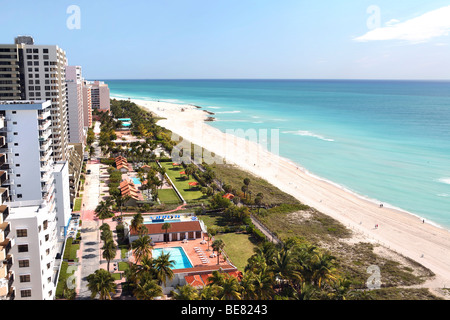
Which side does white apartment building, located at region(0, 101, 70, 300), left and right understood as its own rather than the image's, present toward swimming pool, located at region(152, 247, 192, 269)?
front

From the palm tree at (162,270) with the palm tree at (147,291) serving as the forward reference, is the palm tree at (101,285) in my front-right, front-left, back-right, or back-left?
front-right

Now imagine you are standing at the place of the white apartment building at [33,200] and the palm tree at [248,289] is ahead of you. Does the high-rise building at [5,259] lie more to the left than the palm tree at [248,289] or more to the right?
right

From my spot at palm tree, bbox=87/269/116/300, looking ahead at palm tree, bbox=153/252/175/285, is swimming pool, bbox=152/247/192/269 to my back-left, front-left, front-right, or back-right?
front-left

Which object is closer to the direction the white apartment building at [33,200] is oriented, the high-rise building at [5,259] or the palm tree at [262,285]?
the palm tree

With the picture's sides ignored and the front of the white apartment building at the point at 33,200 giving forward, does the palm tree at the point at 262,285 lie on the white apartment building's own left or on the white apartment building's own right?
on the white apartment building's own right

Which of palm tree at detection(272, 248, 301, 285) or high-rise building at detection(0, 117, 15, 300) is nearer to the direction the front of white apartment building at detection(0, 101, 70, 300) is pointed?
the palm tree

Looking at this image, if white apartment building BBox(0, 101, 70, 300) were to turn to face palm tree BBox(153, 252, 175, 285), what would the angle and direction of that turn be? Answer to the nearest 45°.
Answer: approximately 45° to its right

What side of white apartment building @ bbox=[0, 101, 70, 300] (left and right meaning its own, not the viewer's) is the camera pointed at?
right
